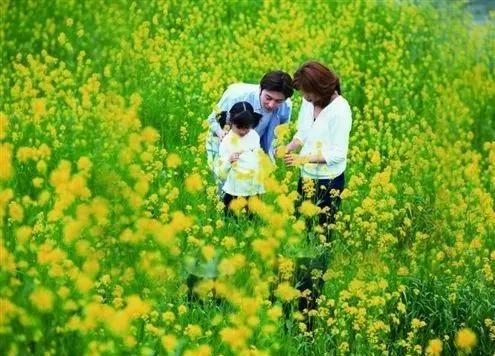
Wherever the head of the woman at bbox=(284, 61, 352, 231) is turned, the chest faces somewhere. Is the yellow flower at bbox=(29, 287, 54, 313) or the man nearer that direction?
the yellow flower

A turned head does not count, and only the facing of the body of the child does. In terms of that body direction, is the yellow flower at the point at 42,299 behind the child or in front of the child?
in front

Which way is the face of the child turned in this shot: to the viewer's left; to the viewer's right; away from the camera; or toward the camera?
toward the camera

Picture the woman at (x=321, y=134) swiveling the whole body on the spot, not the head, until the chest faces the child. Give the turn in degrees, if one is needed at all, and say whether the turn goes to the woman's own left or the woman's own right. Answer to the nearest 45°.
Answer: approximately 45° to the woman's own right

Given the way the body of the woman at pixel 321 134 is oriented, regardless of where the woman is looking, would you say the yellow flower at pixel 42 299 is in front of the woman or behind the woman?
in front

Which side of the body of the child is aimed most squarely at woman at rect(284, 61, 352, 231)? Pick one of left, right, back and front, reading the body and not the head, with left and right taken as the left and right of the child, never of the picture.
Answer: left

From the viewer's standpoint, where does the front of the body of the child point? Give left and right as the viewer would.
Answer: facing the viewer

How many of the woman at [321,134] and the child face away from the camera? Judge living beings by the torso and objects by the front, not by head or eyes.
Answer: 0

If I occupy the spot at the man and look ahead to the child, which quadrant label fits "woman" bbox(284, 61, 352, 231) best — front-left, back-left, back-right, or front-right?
front-left

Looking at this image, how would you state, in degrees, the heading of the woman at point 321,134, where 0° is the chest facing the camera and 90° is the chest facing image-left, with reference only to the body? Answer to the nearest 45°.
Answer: approximately 45°

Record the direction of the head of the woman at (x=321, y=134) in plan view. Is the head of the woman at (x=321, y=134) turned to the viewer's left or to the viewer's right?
to the viewer's left
